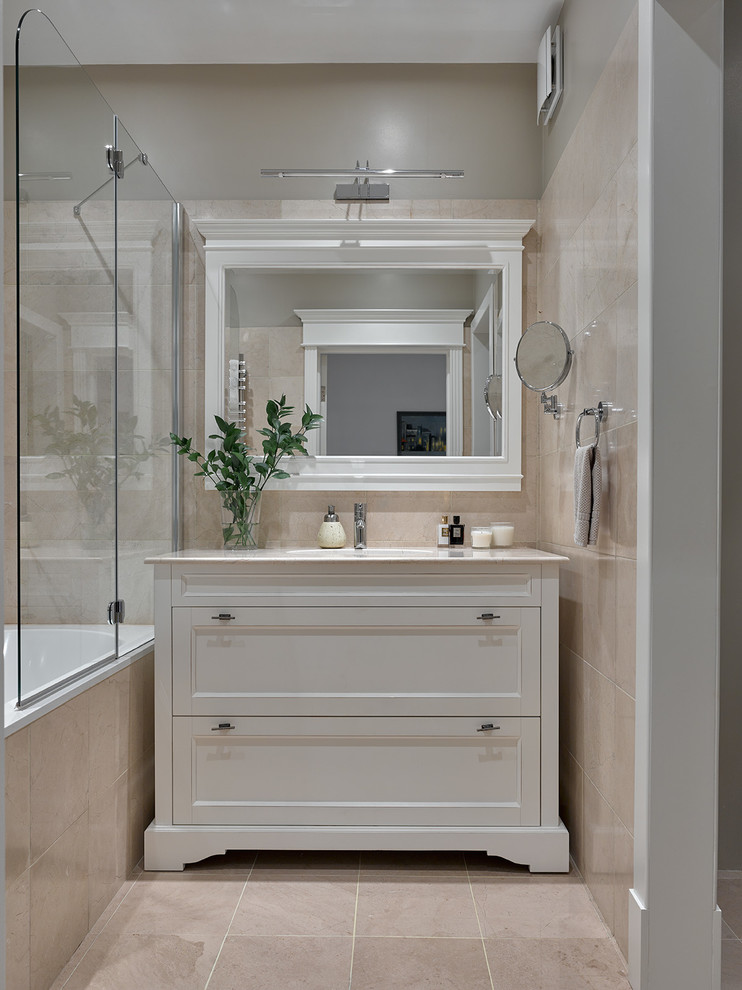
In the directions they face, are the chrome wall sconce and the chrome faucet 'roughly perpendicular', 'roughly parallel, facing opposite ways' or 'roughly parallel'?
roughly parallel

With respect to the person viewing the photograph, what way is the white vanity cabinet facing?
facing the viewer

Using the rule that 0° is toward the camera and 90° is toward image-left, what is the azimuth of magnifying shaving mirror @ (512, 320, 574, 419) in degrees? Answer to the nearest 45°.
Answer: approximately 45°

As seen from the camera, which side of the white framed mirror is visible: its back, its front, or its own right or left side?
front

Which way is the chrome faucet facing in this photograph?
toward the camera

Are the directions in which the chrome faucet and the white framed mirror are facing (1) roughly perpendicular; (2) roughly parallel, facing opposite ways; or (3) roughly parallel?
roughly parallel

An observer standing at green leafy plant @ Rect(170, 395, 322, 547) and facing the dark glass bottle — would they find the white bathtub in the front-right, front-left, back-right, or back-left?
back-right

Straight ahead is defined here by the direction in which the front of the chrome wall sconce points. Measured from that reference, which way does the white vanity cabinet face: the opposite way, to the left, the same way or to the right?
the same way

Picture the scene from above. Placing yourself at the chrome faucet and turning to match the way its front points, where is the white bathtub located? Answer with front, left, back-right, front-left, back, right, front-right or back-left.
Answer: front-right
